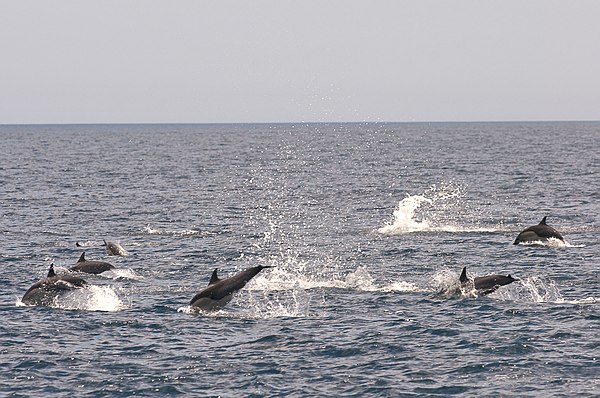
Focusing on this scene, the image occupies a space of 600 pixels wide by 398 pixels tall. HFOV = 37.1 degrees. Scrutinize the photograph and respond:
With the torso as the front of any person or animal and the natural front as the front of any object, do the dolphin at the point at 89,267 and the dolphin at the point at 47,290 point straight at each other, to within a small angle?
no

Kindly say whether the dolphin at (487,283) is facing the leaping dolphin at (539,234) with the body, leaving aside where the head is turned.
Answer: no

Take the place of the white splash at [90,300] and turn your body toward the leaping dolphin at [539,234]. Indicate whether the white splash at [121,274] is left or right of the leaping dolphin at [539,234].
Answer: left

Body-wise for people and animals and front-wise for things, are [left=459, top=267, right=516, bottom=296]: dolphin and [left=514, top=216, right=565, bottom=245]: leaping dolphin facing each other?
no

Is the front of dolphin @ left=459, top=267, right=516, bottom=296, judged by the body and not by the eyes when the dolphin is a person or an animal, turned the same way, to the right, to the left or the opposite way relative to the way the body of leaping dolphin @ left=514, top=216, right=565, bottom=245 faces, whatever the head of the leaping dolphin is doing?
the same way

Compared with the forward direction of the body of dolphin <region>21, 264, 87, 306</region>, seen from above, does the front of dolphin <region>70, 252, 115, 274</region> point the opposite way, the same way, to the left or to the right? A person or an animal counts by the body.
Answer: the same way

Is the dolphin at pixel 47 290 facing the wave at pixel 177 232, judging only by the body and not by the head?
no
